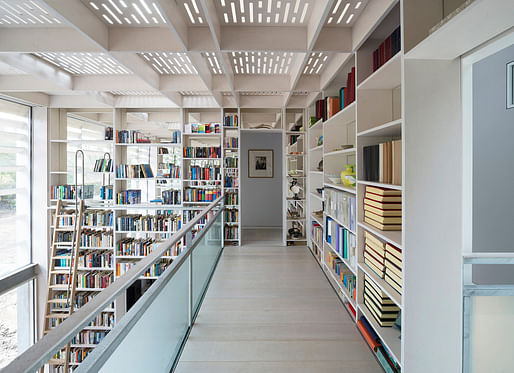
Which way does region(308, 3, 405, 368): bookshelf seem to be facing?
to the viewer's left

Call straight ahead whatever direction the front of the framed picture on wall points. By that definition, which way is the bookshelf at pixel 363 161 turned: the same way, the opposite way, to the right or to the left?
to the right

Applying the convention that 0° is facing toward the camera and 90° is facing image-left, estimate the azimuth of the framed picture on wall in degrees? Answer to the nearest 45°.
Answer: approximately 0°

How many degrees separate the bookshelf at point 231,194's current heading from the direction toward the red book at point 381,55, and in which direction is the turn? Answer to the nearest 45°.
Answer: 0° — it already faces it

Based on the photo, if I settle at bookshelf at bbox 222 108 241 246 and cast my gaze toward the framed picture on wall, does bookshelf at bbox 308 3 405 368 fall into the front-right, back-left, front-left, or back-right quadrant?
back-right

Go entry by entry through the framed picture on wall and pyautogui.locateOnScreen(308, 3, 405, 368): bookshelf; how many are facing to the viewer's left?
1
